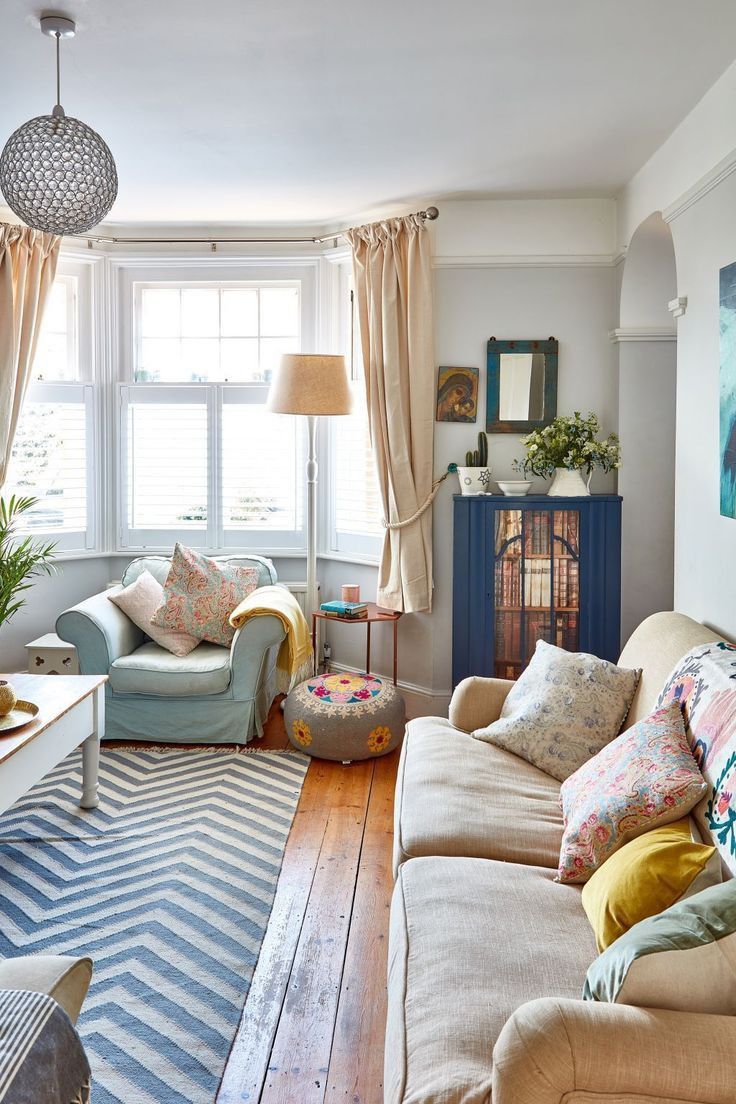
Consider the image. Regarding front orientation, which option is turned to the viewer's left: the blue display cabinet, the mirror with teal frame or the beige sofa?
the beige sofa

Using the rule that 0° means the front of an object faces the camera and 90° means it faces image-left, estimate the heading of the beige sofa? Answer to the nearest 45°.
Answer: approximately 90°

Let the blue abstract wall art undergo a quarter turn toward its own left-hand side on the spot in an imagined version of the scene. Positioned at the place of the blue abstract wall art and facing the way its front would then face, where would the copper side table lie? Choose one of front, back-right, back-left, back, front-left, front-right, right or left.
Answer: back-right

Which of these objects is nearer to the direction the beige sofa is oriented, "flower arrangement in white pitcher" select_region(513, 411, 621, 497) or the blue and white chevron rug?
the blue and white chevron rug

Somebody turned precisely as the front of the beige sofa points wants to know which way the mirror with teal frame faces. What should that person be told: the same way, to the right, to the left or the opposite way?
to the left

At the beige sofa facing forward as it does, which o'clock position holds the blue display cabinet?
The blue display cabinet is roughly at 3 o'clock from the beige sofa.

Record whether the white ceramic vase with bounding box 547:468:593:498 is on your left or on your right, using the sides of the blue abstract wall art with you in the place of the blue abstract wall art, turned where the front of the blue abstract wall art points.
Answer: on your right

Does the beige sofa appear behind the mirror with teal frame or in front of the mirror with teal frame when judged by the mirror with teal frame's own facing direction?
in front

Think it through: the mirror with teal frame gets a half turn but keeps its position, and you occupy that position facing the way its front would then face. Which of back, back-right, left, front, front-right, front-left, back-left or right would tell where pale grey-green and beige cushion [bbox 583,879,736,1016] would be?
back

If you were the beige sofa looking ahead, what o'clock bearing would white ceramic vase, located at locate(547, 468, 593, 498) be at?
The white ceramic vase is roughly at 3 o'clock from the beige sofa.

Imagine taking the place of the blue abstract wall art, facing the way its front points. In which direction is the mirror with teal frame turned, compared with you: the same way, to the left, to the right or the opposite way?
to the left

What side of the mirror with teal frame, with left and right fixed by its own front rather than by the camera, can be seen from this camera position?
front

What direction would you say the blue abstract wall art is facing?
to the viewer's left

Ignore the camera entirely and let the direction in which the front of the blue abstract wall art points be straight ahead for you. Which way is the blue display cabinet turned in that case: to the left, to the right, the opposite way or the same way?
to the left

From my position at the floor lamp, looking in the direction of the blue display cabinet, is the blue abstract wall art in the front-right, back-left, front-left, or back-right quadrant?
front-right

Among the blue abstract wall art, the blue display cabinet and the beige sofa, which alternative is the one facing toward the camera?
the blue display cabinet
